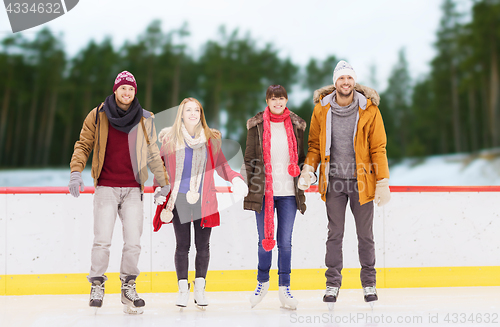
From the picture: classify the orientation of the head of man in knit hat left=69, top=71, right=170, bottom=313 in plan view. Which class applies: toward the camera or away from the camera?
toward the camera

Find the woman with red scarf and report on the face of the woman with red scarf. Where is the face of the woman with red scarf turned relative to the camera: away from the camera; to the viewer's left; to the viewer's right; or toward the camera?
toward the camera

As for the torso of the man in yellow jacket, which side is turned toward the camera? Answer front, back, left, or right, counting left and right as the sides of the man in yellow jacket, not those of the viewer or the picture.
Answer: front

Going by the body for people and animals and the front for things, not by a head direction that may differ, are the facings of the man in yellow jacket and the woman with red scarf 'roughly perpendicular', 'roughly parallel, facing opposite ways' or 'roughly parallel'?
roughly parallel

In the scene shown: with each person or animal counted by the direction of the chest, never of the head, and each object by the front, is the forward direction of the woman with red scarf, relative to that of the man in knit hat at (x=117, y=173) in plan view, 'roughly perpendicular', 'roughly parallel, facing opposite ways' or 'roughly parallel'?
roughly parallel

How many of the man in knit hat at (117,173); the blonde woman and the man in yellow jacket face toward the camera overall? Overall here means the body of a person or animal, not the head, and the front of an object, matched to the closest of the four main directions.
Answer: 3

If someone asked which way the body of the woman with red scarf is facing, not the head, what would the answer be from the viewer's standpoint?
toward the camera

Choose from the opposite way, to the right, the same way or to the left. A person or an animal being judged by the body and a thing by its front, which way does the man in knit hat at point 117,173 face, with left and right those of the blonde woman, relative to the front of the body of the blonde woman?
the same way

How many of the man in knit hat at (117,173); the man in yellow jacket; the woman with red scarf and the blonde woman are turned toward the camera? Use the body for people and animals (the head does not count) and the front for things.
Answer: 4

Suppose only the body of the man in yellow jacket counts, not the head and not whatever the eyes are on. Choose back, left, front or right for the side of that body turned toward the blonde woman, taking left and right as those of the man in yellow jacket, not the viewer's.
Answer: right

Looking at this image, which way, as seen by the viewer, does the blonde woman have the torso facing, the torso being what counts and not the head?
toward the camera

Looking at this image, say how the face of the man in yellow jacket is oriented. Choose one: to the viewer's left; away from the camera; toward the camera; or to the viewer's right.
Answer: toward the camera
